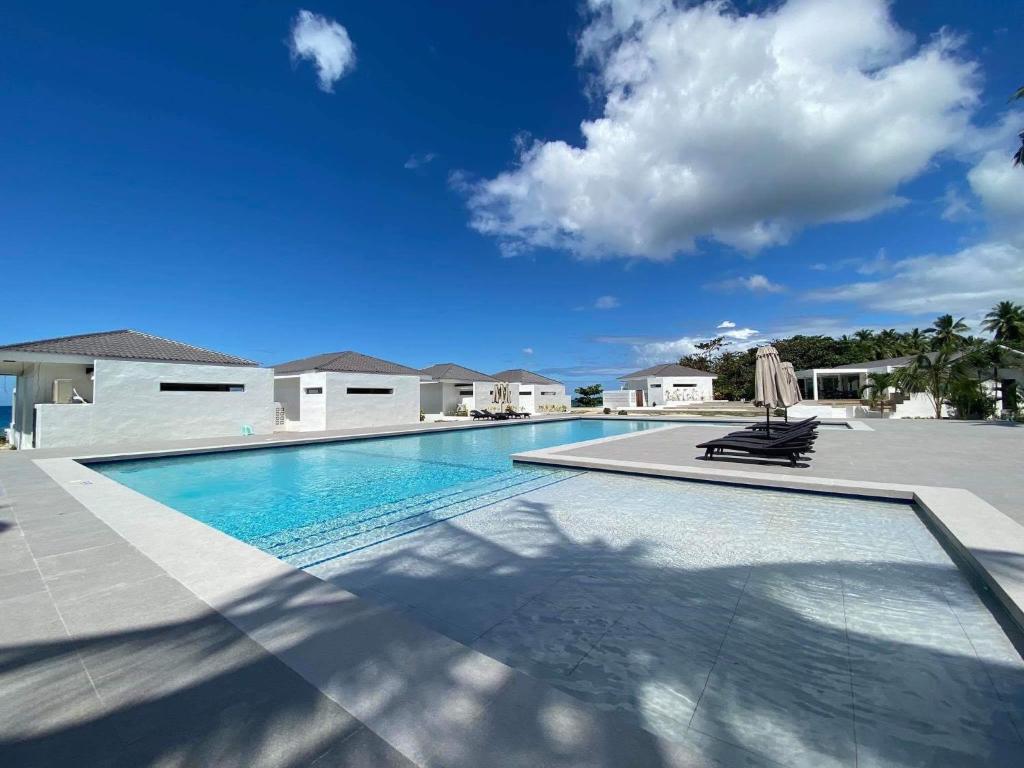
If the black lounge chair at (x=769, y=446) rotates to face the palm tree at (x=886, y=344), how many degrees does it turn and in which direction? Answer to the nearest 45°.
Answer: approximately 90° to its right

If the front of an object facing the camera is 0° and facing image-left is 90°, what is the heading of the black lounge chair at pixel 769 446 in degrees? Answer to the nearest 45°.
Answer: approximately 90°

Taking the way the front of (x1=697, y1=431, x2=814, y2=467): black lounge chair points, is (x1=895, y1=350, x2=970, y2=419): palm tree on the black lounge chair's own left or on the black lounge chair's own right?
on the black lounge chair's own right

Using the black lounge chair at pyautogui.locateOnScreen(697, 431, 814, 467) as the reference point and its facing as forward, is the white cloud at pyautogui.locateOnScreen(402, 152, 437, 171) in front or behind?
in front

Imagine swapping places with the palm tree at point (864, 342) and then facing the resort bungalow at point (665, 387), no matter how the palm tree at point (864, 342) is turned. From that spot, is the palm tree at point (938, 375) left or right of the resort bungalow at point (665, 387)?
left

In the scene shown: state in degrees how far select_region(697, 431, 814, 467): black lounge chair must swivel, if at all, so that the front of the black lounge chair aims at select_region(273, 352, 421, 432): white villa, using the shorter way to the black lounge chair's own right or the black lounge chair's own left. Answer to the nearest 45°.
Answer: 0° — it already faces it

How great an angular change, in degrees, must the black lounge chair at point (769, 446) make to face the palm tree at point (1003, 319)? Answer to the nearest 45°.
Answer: approximately 135° to its right

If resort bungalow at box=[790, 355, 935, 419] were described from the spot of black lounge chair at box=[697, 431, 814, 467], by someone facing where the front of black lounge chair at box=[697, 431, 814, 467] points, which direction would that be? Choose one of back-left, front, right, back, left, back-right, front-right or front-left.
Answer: right

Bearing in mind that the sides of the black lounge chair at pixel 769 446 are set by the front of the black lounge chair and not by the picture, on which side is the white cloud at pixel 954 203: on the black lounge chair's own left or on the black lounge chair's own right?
on the black lounge chair's own right

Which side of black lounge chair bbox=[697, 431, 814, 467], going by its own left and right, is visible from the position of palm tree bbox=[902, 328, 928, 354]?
right

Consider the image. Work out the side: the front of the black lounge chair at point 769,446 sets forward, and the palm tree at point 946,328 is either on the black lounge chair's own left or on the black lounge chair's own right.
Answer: on the black lounge chair's own right
